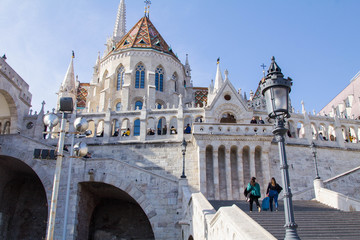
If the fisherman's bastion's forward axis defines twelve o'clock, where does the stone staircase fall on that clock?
The stone staircase is roughly at 11 o'clock from the fisherman's bastion.

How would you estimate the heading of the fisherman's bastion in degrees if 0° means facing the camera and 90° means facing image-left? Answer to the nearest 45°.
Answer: approximately 0°

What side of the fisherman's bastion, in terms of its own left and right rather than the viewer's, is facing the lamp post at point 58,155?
front
